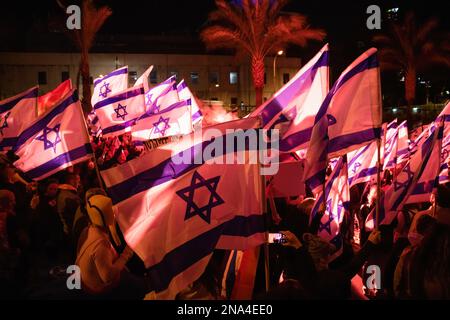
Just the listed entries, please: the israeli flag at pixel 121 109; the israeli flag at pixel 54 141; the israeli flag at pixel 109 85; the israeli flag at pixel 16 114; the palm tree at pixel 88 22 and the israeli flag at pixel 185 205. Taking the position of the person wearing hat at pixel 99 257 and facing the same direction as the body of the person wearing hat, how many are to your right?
1

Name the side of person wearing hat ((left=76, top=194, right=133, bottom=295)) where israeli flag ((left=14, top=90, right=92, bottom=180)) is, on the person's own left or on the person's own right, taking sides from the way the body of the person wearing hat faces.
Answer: on the person's own left

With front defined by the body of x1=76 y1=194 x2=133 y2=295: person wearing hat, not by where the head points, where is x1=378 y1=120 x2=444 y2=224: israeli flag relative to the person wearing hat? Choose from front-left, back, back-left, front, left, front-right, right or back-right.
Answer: front-right

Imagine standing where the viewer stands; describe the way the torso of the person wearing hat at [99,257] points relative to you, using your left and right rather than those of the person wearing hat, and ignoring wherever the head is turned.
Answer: facing away from the viewer and to the right of the viewer

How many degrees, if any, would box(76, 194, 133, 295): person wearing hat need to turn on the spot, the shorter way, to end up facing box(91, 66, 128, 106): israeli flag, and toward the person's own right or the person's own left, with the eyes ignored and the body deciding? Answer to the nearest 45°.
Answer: approximately 45° to the person's own left

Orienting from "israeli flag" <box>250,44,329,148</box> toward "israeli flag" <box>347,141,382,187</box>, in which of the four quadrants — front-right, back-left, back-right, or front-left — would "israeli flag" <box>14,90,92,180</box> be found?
back-left

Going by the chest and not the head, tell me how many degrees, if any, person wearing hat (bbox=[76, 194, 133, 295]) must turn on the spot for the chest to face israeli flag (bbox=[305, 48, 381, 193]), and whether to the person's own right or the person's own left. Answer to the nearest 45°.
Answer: approximately 45° to the person's own right

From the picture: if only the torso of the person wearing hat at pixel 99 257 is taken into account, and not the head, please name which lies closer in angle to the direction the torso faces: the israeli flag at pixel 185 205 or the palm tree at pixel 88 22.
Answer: the palm tree

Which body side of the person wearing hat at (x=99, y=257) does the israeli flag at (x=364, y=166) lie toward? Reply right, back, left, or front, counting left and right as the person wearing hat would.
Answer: front

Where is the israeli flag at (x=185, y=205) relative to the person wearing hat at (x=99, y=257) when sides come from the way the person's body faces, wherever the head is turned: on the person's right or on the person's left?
on the person's right

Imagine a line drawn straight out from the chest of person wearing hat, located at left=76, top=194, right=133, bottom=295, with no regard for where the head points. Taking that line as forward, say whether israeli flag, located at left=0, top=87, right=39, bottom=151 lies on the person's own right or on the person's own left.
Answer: on the person's own left

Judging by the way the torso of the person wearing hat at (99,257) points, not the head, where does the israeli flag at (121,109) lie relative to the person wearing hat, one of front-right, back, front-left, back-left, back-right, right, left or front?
front-left
